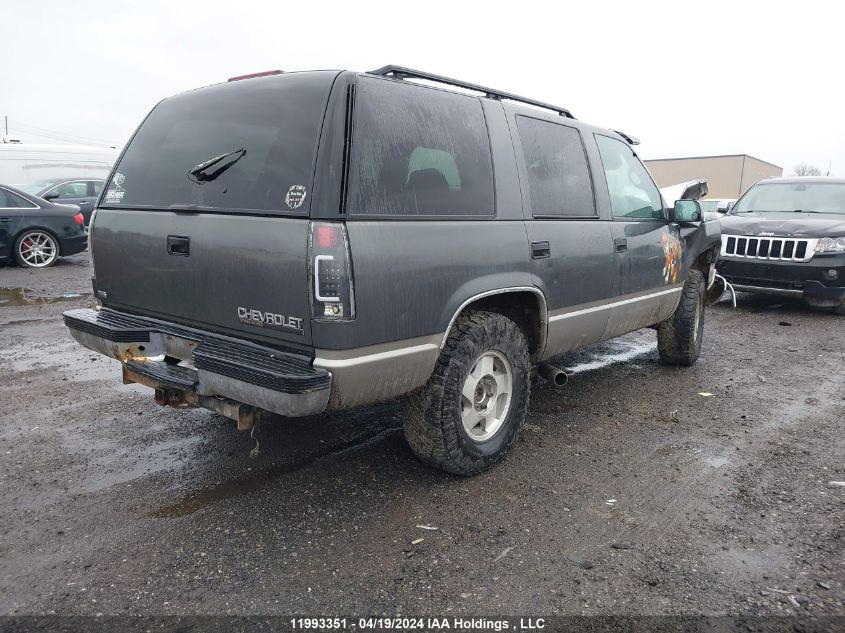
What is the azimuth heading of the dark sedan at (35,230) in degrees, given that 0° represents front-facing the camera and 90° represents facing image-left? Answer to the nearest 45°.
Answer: approximately 90°

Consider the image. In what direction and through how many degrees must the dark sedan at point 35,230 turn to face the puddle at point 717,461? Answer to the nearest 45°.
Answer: approximately 90° to its left

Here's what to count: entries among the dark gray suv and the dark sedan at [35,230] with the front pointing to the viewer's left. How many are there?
1

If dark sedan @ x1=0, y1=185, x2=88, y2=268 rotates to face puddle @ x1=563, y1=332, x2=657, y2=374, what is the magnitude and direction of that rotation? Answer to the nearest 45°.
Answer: approximately 135° to its left

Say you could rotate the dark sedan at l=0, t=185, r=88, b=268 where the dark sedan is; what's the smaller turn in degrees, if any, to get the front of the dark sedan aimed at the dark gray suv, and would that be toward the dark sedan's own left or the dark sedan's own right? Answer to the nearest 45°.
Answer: approximately 90° to the dark sedan's own left

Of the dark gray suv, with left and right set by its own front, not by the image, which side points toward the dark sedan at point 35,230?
left

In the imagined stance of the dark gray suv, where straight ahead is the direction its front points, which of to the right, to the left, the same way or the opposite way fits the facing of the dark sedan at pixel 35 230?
the opposite way

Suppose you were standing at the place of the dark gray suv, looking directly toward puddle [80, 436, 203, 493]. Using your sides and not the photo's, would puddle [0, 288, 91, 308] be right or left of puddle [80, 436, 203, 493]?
right

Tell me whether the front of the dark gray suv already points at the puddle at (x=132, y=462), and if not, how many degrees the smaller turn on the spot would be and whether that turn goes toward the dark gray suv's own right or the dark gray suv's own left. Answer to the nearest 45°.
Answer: approximately 135° to the dark gray suv's own left

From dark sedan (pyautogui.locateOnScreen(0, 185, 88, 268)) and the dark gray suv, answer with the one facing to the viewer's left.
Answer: the dark sedan

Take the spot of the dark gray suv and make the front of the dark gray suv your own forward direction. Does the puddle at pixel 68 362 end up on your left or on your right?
on your left

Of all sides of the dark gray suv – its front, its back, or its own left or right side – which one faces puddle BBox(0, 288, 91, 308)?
left

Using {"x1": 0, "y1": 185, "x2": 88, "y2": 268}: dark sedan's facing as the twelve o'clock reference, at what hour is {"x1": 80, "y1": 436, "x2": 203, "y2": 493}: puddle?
The puddle is roughly at 9 o'clock from the dark sedan.

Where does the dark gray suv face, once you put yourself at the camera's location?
facing away from the viewer and to the right of the viewer
